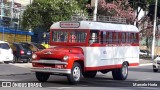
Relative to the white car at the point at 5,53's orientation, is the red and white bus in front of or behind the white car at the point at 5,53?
behind

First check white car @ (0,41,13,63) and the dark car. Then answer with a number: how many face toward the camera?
0

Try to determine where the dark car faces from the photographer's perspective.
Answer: facing away from the viewer and to the left of the viewer

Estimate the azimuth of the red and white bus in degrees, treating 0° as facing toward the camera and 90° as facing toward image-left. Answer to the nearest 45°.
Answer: approximately 45°

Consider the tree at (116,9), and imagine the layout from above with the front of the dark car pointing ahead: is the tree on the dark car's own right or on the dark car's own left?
on the dark car's own right

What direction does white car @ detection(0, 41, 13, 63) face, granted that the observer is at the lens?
facing away from the viewer and to the left of the viewer
